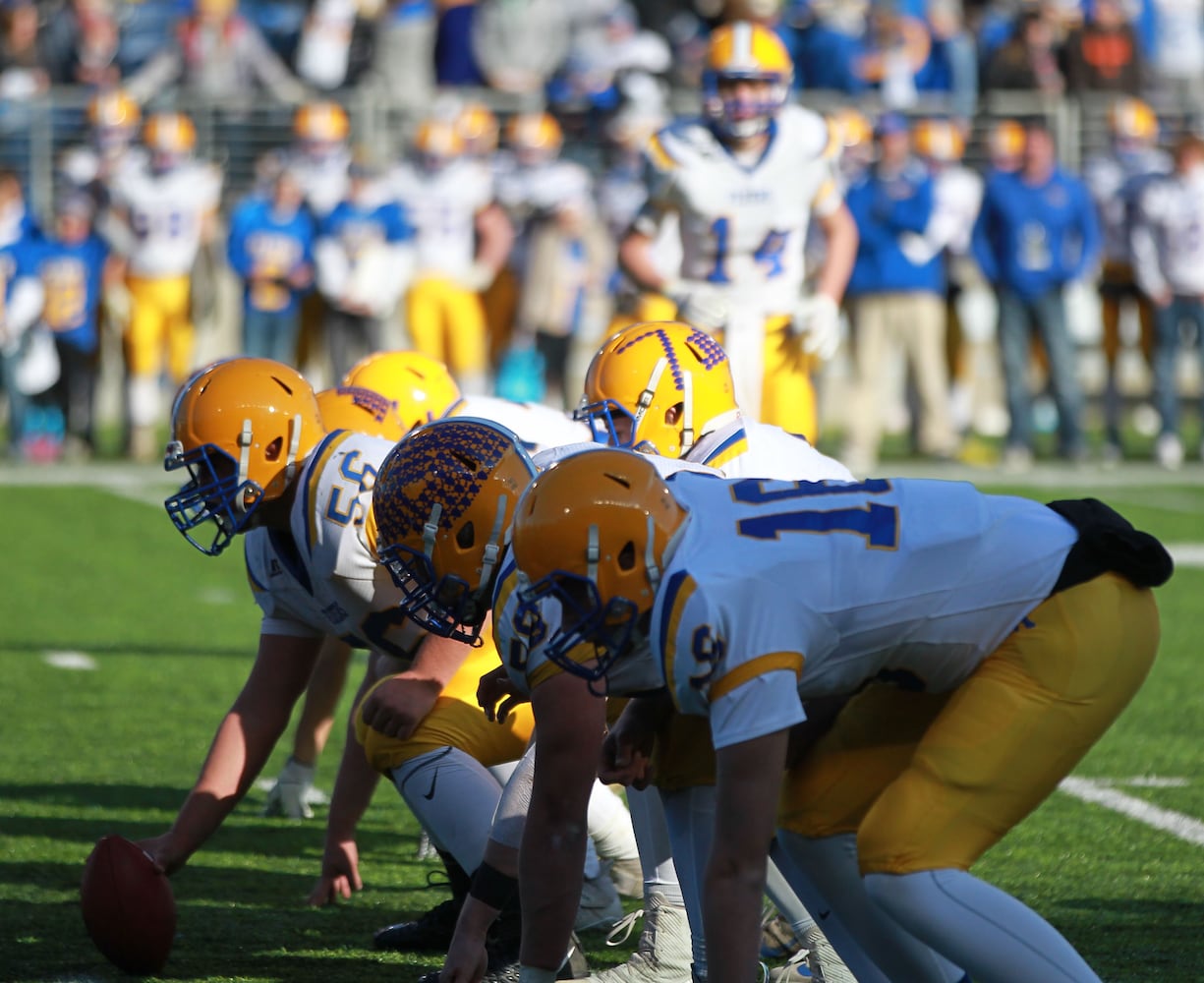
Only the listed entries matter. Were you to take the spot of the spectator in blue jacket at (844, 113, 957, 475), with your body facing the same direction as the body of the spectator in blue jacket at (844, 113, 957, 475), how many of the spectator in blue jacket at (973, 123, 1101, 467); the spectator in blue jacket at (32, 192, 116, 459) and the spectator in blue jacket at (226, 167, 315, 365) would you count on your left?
1

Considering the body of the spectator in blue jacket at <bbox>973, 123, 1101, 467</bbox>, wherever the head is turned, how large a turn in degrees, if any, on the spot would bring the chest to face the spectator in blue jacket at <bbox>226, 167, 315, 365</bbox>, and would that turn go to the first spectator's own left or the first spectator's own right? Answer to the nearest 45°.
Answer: approximately 90° to the first spectator's own right

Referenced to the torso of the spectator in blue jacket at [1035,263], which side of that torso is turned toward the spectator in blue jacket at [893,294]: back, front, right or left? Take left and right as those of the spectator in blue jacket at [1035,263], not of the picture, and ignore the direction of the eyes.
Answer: right

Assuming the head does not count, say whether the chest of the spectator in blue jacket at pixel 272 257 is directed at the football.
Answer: yes

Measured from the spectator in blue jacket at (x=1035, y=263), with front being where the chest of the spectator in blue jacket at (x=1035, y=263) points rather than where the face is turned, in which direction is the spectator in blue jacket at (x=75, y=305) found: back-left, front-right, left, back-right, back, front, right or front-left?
right

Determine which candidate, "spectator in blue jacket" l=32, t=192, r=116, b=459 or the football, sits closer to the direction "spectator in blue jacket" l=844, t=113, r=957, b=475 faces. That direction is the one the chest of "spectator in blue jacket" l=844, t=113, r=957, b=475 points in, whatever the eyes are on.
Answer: the football

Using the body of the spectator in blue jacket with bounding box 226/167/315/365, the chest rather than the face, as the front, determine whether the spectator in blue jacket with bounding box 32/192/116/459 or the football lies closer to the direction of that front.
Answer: the football

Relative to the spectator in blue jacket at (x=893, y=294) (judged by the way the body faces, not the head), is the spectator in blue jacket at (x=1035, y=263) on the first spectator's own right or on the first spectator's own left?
on the first spectator's own left

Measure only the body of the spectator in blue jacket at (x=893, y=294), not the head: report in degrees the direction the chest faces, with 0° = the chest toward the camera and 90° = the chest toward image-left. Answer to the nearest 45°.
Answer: approximately 0°
